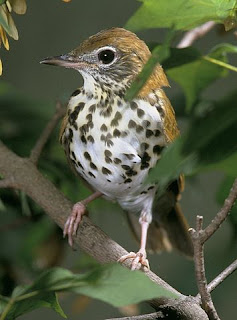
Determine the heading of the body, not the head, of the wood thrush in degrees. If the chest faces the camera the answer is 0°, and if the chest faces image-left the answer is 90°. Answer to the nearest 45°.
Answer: approximately 45°

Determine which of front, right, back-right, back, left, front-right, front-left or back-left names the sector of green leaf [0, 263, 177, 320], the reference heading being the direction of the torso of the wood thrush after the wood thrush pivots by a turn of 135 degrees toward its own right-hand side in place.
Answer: back

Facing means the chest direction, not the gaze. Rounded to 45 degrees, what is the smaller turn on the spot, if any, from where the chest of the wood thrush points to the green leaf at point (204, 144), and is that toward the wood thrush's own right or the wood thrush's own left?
approximately 45° to the wood thrush's own left
